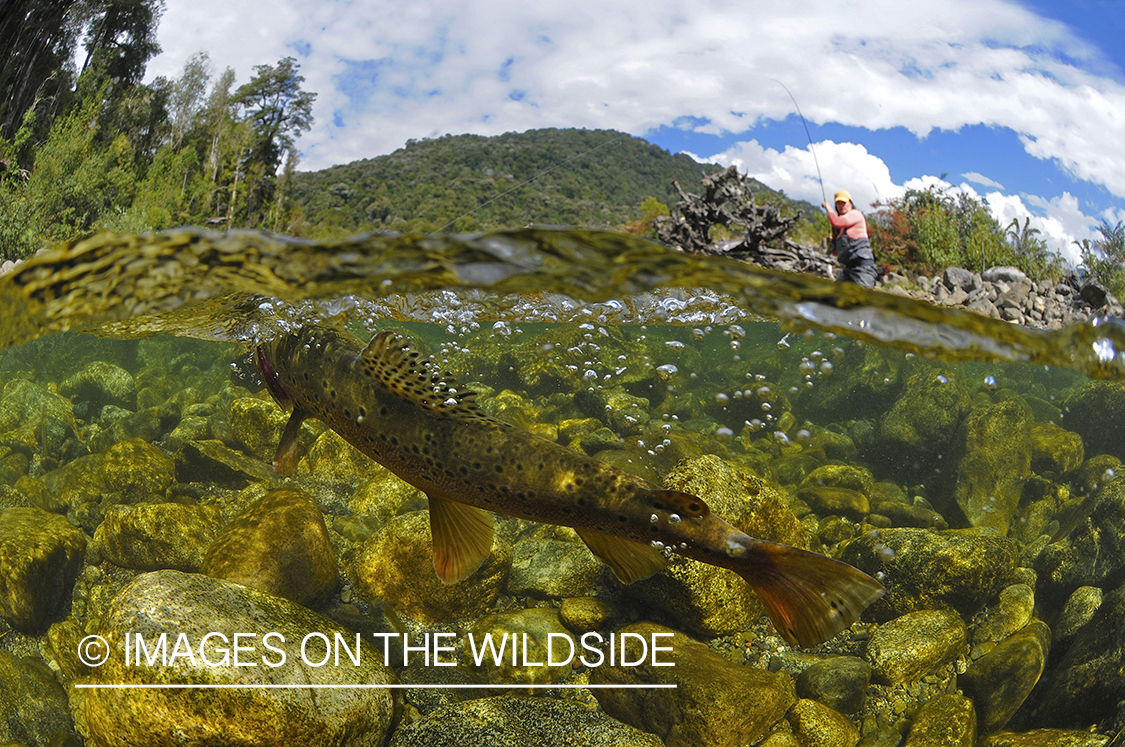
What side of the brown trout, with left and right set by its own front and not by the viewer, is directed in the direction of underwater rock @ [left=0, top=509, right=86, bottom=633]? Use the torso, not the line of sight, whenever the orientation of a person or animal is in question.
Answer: front

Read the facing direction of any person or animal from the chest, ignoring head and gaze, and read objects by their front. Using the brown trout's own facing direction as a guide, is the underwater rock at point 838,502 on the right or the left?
on its right

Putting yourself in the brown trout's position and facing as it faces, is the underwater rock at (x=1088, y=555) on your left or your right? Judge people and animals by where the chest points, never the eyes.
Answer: on your right

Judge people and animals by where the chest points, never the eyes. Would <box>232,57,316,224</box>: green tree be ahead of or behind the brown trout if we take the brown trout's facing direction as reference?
ahead

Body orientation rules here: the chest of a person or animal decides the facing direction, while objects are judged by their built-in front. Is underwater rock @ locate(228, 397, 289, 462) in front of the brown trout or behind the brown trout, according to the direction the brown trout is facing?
in front

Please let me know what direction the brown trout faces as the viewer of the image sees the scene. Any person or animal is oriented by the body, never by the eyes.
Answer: facing away from the viewer and to the left of the viewer

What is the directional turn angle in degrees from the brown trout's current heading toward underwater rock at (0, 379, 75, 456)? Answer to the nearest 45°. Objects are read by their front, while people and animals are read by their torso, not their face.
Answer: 0° — it already faces it
